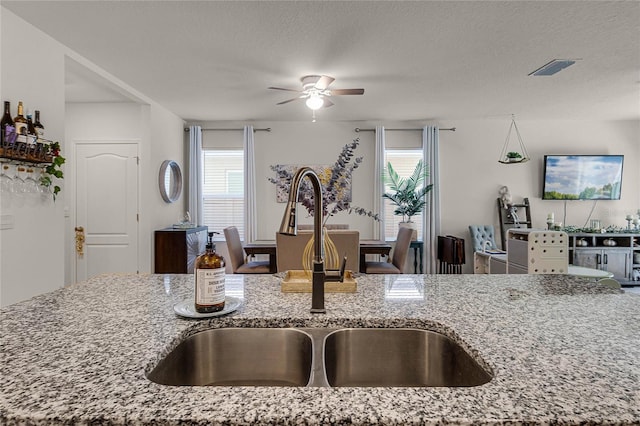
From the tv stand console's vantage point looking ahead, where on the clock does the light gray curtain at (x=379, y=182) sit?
The light gray curtain is roughly at 2 o'clock from the tv stand console.

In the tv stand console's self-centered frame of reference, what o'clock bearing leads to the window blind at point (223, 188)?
The window blind is roughly at 2 o'clock from the tv stand console.

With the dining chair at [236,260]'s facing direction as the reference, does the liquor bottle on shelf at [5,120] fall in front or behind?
behind

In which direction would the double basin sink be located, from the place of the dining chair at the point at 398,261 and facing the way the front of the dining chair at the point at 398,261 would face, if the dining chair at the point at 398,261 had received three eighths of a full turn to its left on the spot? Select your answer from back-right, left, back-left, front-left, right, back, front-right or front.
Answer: front-right

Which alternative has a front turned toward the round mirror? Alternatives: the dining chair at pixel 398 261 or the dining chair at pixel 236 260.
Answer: the dining chair at pixel 398 261

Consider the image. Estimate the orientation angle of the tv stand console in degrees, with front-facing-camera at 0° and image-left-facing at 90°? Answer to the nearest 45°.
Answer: approximately 0°

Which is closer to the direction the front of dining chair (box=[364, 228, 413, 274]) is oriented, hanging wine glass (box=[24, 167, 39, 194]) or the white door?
the white door

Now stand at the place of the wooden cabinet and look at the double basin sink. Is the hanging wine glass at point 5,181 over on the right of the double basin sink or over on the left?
right

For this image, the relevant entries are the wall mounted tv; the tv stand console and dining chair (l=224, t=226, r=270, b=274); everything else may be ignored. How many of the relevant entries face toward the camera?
2
